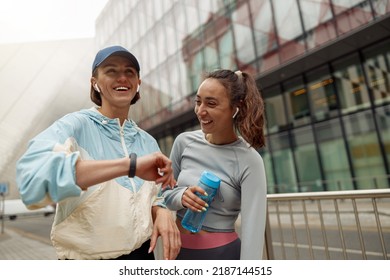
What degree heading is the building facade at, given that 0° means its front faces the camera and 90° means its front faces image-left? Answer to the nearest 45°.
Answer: approximately 45°

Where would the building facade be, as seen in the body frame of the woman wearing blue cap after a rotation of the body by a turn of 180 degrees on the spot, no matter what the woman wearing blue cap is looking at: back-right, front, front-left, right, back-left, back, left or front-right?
right

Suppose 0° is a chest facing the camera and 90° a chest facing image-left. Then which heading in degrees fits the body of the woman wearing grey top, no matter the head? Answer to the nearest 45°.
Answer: approximately 45°

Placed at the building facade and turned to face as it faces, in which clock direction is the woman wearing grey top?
The woman wearing grey top is roughly at 11 o'clock from the building facade.

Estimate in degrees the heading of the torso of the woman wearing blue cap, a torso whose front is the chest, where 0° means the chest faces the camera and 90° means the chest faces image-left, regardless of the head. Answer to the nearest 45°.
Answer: approximately 315°

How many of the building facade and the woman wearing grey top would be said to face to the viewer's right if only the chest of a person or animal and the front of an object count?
0

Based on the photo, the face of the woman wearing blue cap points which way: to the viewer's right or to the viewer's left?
to the viewer's right

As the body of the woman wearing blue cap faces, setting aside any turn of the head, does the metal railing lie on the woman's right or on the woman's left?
on the woman's left

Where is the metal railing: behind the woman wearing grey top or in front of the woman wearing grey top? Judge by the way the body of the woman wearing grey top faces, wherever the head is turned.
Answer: behind

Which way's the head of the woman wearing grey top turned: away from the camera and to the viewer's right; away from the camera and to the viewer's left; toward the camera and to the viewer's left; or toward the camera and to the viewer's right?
toward the camera and to the viewer's left
